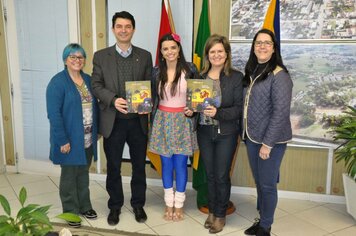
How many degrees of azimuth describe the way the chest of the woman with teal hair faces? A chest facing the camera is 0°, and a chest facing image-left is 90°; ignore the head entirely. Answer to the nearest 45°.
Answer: approximately 315°

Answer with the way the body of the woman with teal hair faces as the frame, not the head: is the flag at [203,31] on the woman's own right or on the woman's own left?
on the woman's own left

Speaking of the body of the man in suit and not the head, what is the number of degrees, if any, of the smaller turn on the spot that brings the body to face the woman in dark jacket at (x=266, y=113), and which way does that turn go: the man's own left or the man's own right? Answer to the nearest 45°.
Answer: approximately 45° to the man's own left

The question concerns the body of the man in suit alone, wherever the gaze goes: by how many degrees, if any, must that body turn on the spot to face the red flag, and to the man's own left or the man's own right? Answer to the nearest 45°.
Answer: approximately 135° to the man's own left

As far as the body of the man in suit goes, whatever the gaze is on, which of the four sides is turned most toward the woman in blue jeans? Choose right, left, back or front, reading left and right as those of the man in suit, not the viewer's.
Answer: left

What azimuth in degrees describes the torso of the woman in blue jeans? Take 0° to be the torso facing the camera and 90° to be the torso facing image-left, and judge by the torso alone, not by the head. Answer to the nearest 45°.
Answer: approximately 45°

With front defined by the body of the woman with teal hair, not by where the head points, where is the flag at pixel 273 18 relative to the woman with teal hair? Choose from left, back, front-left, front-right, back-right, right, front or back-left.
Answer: front-left

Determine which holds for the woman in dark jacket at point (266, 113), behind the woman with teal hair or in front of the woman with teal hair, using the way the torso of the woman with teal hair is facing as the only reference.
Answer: in front
